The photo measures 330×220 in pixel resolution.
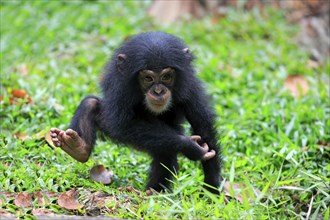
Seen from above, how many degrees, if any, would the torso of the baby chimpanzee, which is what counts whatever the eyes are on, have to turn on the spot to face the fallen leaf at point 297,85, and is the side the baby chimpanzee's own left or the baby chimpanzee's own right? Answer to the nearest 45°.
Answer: approximately 135° to the baby chimpanzee's own left

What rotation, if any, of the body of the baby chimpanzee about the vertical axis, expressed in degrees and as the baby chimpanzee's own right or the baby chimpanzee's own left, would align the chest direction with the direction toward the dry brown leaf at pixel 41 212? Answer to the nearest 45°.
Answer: approximately 45° to the baby chimpanzee's own right

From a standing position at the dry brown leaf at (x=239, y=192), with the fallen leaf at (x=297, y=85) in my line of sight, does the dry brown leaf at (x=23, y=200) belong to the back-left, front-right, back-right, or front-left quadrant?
back-left

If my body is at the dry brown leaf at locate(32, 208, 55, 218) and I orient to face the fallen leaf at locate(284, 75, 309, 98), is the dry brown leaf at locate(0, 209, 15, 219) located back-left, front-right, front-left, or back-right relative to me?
back-left

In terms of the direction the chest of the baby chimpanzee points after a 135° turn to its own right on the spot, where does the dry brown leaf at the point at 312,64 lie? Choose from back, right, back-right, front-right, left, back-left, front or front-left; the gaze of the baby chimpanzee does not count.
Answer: right

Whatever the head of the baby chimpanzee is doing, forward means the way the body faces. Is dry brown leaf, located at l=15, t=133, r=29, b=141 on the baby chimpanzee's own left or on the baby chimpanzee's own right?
on the baby chimpanzee's own right

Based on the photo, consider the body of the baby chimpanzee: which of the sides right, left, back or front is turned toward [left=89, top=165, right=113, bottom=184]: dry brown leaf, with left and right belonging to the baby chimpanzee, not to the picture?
right

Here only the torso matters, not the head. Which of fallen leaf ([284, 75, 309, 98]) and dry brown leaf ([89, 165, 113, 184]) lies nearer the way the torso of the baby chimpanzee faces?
the dry brown leaf

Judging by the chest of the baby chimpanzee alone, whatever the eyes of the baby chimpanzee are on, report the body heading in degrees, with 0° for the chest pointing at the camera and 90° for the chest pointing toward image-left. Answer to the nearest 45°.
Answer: approximately 0°

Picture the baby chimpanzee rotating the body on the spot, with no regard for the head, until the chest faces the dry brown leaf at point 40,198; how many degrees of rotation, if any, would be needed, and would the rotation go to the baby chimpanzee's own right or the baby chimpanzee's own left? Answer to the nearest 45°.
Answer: approximately 45° to the baby chimpanzee's own right
